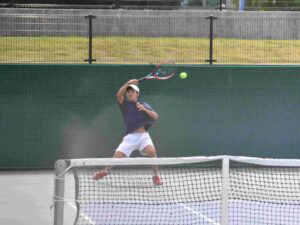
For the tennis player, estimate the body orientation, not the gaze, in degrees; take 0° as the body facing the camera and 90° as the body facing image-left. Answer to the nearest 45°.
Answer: approximately 0°

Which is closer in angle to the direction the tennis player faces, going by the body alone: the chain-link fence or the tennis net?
the tennis net

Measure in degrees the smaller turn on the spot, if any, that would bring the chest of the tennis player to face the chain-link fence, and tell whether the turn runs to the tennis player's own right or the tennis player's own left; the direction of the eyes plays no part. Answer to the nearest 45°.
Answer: approximately 180°

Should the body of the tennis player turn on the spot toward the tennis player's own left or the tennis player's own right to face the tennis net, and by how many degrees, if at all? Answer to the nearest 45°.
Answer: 0° — they already face it

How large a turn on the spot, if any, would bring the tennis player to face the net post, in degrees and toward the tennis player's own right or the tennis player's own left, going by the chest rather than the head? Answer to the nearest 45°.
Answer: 0° — they already face it
